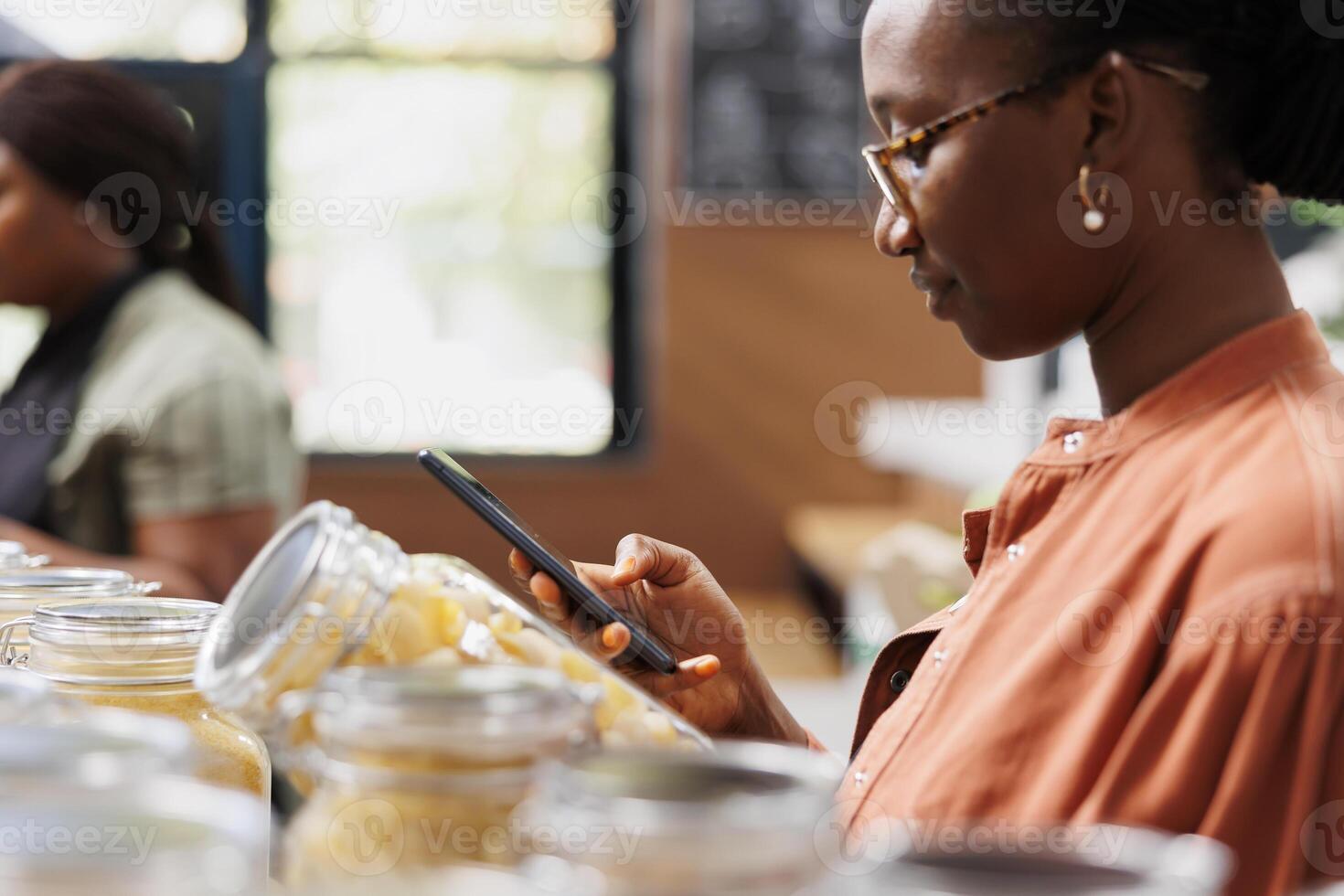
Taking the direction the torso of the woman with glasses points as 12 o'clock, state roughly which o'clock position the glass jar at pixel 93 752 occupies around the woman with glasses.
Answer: The glass jar is roughly at 10 o'clock from the woman with glasses.

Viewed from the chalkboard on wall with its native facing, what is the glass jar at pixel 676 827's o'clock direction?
The glass jar is roughly at 12 o'clock from the chalkboard on wall.

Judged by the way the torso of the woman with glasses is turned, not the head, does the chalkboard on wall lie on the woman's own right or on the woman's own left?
on the woman's own right

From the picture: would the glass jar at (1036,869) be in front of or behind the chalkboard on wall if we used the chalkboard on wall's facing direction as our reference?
in front

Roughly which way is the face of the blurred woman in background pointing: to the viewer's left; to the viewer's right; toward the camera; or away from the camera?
to the viewer's left

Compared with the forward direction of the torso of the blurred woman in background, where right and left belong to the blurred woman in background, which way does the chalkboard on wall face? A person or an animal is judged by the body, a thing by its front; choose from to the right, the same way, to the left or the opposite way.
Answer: to the left

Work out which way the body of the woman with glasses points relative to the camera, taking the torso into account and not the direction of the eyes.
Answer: to the viewer's left

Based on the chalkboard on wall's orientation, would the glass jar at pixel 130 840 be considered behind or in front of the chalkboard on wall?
in front

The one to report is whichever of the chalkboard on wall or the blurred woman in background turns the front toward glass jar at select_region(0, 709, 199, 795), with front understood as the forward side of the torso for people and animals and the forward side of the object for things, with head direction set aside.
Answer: the chalkboard on wall

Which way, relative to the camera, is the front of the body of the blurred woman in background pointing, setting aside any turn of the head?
to the viewer's left

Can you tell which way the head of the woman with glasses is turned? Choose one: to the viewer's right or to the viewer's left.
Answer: to the viewer's left
